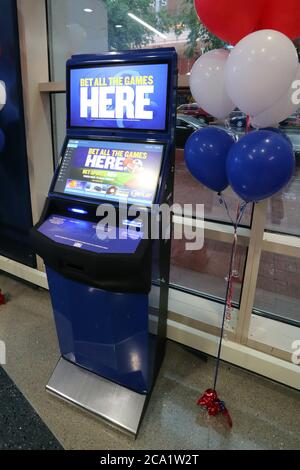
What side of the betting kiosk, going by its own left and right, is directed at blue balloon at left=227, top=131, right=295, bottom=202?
left

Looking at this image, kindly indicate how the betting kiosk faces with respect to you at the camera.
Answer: facing the viewer and to the left of the viewer

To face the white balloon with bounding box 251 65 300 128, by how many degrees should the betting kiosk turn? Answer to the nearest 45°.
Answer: approximately 135° to its left

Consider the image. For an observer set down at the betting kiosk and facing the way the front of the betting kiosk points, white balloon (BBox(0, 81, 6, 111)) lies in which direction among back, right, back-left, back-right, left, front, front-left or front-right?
right
